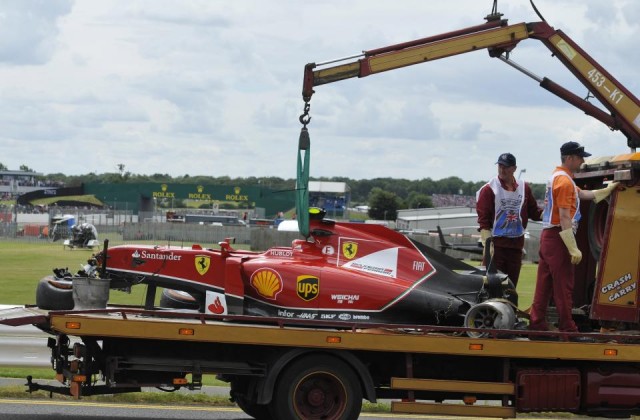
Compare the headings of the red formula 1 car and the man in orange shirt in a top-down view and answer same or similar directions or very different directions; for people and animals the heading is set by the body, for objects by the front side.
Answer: very different directions

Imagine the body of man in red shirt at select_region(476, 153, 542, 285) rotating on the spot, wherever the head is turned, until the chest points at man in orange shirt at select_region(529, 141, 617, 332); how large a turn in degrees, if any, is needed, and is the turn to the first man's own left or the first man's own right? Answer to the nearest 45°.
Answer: approximately 45° to the first man's own left

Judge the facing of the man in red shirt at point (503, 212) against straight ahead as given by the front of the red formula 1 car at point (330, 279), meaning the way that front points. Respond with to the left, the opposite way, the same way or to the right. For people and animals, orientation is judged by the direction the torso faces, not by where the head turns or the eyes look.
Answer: to the left

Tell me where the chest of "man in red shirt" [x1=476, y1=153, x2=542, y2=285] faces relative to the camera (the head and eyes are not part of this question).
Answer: toward the camera

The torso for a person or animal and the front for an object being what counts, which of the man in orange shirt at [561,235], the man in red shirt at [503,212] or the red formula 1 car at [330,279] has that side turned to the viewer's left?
the red formula 1 car

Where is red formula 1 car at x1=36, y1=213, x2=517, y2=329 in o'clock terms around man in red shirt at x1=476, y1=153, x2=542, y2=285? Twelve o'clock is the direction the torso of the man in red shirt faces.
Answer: The red formula 1 car is roughly at 2 o'clock from the man in red shirt.

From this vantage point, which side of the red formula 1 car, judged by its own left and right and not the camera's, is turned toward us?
left

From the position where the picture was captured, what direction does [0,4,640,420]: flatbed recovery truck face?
facing to the right of the viewer

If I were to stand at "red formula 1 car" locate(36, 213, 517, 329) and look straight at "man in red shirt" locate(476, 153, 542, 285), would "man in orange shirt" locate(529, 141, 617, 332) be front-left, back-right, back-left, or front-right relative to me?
front-right

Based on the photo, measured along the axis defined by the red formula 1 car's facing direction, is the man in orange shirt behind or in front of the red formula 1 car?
behind
